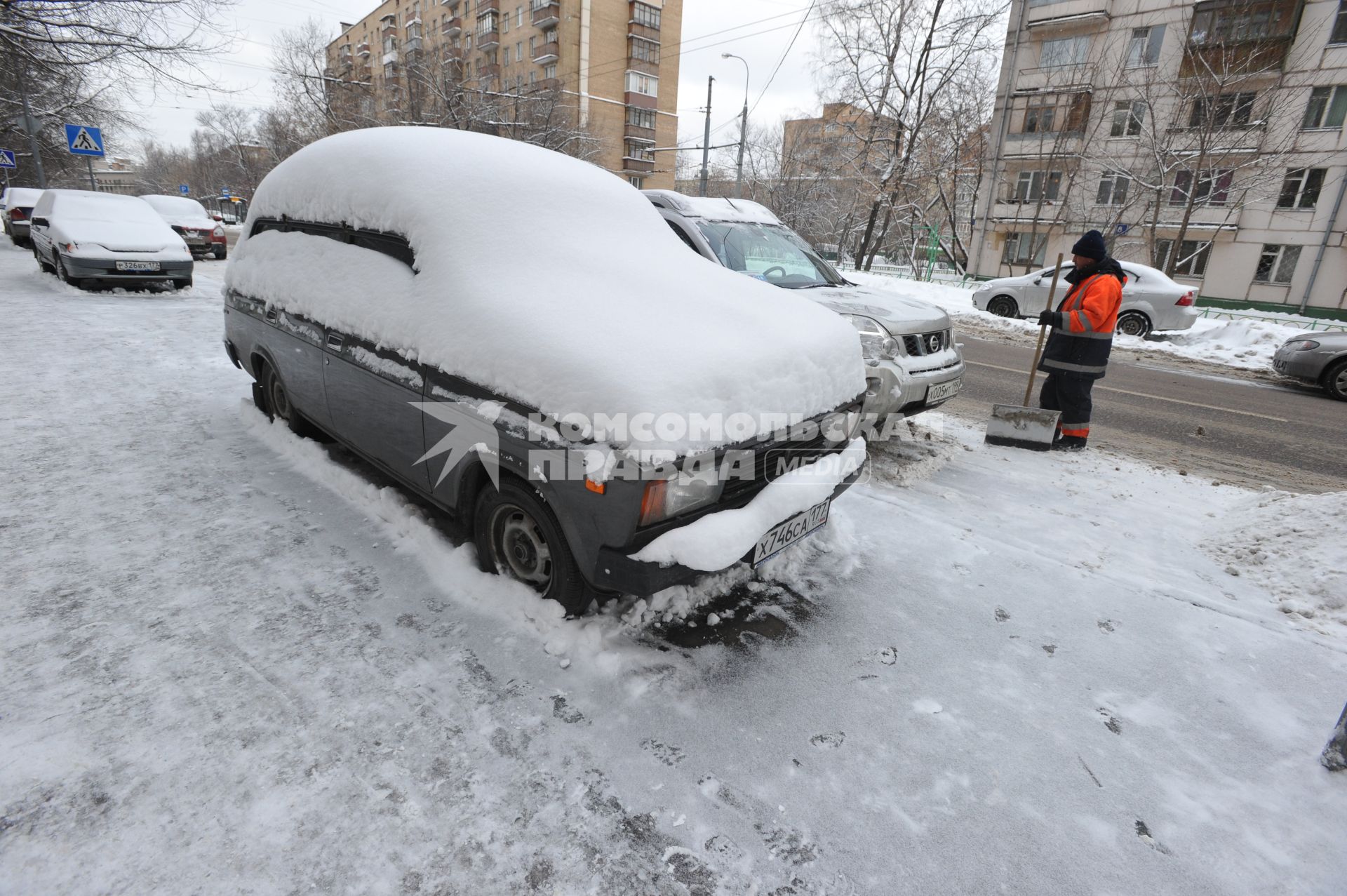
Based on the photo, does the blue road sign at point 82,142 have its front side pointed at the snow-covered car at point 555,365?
yes

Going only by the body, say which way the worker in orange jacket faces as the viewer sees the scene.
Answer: to the viewer's left

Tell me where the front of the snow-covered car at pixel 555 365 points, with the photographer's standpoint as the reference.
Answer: facing the viewer and to the right of the viewer

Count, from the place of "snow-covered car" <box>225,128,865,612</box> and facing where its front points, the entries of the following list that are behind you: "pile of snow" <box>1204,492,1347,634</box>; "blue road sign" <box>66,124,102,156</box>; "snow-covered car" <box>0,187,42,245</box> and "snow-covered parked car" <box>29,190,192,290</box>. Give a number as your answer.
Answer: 3

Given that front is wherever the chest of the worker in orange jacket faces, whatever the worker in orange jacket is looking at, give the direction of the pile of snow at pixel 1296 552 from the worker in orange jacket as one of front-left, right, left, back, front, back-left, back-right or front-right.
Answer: back-left

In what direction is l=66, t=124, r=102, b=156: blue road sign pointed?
toward the camera

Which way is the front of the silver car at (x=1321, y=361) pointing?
to the viewer's left

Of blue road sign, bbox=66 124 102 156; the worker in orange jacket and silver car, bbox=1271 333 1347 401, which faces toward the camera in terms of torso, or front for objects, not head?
the blue road sign

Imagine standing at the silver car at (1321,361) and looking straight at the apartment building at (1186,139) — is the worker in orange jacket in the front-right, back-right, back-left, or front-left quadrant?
back-left

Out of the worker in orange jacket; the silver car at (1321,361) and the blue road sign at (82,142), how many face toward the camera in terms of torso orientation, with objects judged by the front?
1

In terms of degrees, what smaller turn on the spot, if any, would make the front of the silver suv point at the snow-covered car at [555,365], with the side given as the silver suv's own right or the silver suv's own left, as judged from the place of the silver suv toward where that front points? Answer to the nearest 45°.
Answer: approximately 90° to the silver suv's own right

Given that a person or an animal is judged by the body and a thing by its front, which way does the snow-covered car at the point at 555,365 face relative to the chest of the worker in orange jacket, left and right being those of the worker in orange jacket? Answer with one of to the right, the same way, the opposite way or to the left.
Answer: the opposite way
